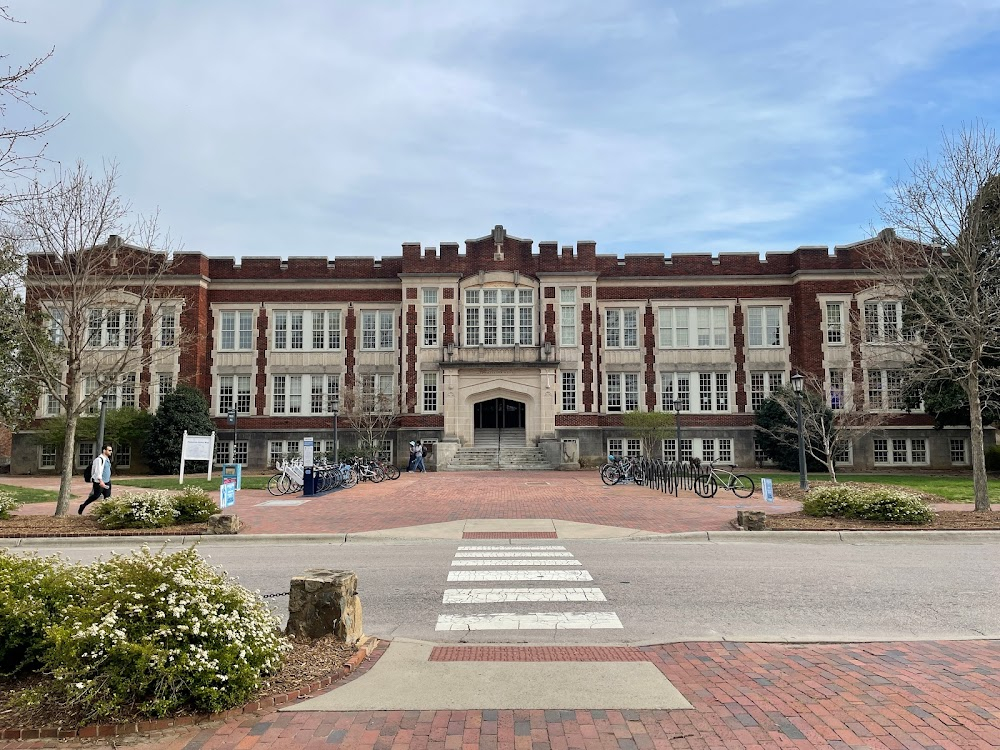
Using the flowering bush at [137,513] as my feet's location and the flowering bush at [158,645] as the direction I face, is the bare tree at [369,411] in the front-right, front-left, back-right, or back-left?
back-left

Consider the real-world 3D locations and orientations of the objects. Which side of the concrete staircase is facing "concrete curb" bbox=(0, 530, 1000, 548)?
front

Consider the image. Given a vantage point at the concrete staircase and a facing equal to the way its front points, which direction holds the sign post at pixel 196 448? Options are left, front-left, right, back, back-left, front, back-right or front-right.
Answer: front-right

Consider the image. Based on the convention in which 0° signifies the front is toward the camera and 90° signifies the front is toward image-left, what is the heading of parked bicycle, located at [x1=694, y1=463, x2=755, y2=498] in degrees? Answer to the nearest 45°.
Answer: approximately 90°

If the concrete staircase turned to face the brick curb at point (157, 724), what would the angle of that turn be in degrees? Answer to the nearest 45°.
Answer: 0° — it already faces it

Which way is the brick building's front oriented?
toward the camera

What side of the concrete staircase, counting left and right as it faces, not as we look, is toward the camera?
front

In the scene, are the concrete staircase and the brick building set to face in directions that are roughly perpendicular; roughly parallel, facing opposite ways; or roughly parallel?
roughly parallel

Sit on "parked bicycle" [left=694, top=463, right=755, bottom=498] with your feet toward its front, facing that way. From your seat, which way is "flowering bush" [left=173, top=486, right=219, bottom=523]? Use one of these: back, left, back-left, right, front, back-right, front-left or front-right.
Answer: front-left

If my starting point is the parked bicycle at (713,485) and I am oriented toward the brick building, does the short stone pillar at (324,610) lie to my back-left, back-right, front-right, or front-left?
back-left

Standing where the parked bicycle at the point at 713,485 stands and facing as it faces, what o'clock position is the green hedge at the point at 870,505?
The green hedge is roughly at 8 o'clock from the parked bicycle.

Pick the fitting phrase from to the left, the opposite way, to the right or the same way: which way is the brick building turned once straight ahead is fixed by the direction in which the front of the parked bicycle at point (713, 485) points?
to the left

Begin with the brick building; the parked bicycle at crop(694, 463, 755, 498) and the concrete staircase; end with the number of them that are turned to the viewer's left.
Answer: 1

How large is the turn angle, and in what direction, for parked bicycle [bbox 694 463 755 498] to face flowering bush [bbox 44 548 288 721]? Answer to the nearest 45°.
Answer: approximately 90° to its left

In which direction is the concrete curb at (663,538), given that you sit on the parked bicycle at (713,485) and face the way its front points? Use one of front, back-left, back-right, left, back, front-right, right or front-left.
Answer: left

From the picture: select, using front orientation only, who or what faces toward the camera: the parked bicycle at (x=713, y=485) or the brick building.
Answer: the brick building

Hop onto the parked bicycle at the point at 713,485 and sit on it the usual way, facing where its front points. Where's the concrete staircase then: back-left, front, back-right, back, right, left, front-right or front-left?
front-right

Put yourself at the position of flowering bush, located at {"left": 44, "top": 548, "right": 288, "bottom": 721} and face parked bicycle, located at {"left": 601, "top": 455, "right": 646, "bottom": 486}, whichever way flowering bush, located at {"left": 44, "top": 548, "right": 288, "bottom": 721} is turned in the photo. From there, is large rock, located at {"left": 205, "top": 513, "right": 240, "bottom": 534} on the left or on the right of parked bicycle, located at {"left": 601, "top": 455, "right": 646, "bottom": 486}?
left

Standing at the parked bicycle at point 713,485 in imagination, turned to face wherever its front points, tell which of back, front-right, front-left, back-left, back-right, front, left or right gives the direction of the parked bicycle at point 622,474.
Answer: front-right
